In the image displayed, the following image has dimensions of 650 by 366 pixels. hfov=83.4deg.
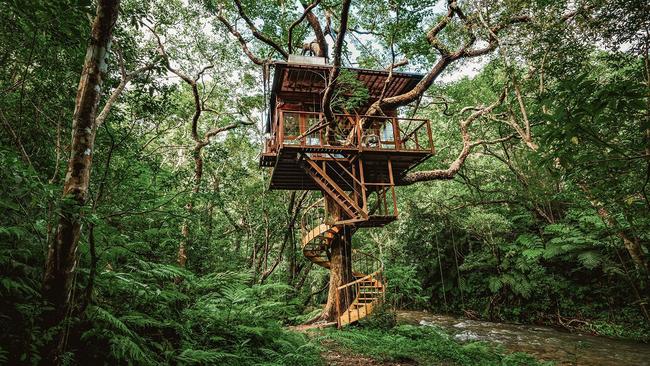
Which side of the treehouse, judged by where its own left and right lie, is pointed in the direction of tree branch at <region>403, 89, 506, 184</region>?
left

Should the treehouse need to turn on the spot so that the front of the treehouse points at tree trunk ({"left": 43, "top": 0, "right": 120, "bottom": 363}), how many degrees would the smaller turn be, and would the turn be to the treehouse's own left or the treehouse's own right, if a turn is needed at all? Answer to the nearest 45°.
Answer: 0° — it already faces it

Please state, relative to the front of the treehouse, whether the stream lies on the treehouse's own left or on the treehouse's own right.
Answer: on the treehouse's own left

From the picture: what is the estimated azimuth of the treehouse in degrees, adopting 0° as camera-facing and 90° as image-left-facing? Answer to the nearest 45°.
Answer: approximately 0°
